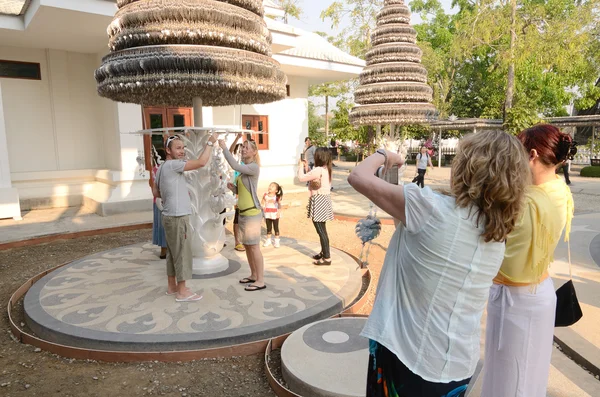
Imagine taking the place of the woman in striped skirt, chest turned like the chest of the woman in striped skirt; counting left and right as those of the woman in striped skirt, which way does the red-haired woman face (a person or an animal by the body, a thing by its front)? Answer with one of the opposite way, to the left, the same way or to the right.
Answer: to the right

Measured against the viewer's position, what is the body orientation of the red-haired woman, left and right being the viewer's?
facing away from the viewer and to the left of the viewer

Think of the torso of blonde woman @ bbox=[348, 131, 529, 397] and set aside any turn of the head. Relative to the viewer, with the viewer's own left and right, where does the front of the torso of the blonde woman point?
facing away from the viewer and to the left of the viewer

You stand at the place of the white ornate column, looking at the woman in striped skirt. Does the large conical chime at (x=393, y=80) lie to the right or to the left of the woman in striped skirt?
left

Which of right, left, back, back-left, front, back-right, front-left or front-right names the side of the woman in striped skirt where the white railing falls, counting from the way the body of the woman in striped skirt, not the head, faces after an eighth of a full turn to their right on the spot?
right

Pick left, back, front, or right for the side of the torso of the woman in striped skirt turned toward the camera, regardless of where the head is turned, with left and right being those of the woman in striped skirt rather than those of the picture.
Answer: left
